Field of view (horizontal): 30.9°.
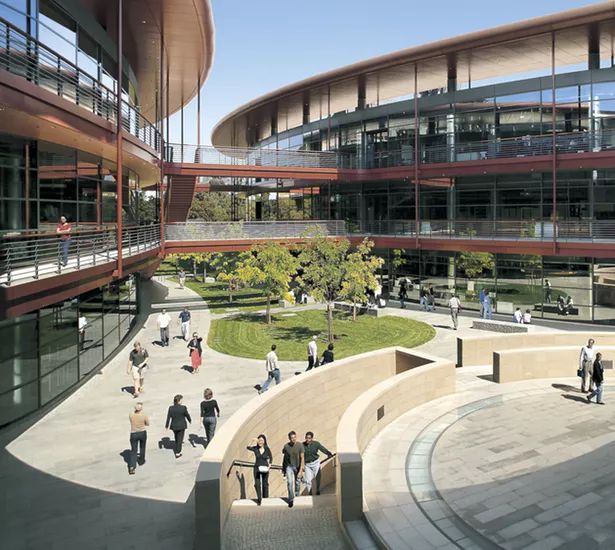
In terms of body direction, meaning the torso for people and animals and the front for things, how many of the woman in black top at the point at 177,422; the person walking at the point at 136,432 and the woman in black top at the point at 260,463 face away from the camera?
2

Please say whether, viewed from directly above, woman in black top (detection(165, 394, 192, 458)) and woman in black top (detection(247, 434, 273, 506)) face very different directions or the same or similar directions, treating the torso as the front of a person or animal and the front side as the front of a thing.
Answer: very different directions

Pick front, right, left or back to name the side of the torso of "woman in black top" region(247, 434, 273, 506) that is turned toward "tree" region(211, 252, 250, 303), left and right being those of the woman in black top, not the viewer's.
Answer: back

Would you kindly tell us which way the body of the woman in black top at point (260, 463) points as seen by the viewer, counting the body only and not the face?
toward the camera

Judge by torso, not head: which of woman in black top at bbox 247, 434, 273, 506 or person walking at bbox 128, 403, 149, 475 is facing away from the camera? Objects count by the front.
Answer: the person walking

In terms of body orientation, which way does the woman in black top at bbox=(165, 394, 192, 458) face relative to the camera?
away from the camera

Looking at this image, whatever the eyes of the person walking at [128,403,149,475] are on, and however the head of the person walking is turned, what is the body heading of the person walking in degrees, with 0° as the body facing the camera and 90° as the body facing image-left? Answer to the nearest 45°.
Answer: approximately 180°

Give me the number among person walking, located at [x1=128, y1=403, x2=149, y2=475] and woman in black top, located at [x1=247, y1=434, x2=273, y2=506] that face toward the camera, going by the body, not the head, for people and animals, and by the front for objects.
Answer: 1

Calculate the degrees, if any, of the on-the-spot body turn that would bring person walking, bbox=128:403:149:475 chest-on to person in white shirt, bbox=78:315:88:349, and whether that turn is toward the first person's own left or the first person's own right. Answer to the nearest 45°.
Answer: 0° — they already face them

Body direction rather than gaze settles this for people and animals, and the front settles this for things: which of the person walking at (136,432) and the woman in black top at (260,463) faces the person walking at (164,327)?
the person walking at (136,432)
